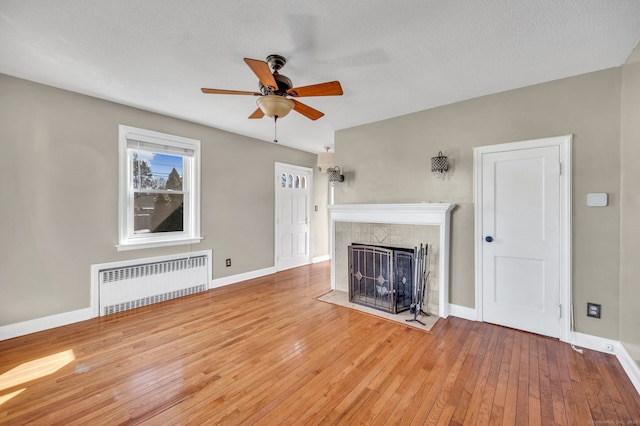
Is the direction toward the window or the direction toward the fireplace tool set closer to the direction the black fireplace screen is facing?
the window

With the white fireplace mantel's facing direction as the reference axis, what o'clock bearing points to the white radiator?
The white radiator is roughly at 1 o'clock from the white fireplace mantel.

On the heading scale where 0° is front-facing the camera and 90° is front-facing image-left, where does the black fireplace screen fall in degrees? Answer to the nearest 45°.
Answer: approximately 45°

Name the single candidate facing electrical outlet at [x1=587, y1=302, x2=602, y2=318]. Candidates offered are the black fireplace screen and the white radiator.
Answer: the white radiator

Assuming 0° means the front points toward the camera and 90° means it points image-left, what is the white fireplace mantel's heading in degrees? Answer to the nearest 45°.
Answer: approximately 45°

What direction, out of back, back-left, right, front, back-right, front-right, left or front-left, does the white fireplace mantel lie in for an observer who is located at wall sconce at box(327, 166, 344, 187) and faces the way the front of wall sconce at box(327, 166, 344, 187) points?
left

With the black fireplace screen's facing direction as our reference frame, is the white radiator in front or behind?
in front

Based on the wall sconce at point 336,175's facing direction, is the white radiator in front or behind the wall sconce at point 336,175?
in front

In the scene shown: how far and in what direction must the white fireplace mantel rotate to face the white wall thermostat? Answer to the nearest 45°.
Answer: approximately 135° to its left

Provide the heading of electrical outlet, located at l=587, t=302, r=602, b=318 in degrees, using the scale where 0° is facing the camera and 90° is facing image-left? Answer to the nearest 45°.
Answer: approximately 45°

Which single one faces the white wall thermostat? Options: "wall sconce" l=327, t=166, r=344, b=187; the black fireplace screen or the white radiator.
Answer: the white radiator

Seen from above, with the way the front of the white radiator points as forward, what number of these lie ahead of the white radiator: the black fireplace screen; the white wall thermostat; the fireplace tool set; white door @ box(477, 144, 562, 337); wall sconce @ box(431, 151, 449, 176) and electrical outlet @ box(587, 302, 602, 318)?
6
